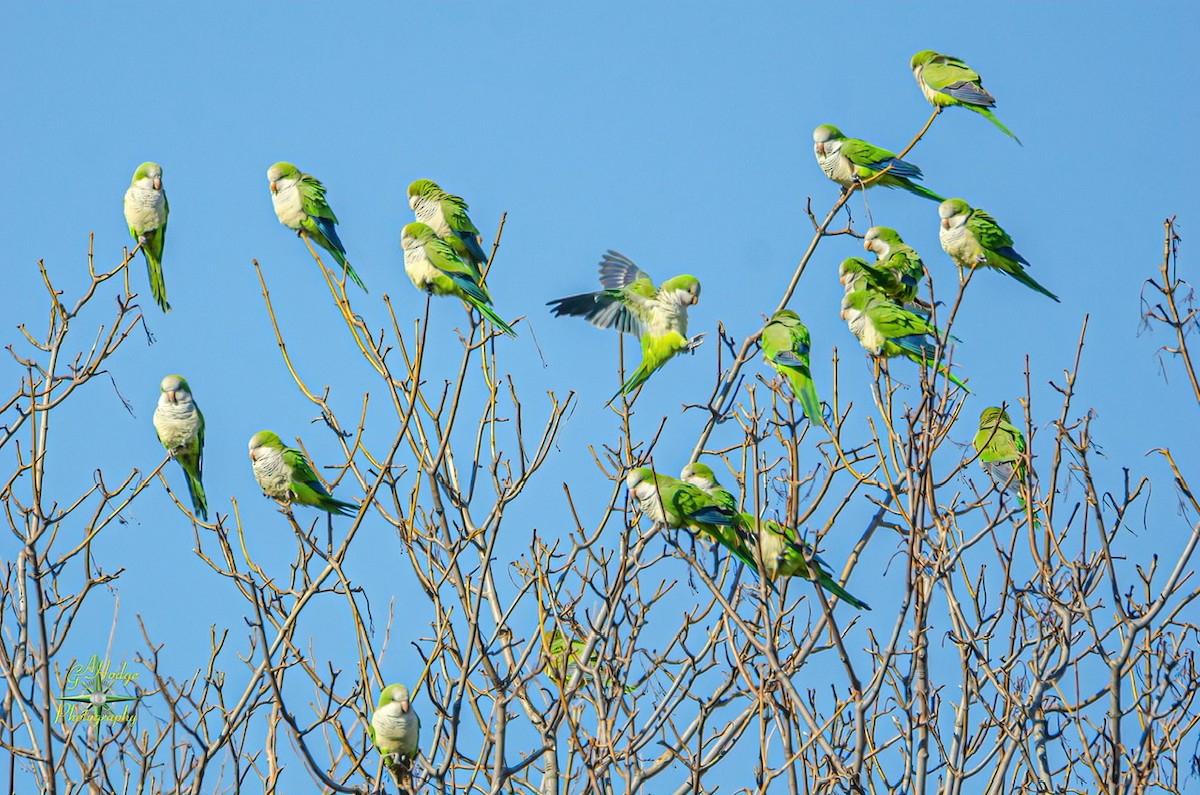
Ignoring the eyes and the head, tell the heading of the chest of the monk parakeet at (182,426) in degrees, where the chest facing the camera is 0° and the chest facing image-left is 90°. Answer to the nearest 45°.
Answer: approximately 0°

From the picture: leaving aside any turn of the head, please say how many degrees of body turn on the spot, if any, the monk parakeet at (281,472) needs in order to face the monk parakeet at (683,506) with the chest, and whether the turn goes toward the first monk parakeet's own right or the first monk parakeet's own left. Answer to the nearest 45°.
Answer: approximately 90° to the first monk parakeet's own left

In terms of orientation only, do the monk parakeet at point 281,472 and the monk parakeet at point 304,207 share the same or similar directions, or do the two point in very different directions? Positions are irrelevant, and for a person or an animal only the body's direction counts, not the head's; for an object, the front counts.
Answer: same or similar directions

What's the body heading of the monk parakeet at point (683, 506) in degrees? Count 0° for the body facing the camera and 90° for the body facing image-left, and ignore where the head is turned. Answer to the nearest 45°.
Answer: approximately 90°

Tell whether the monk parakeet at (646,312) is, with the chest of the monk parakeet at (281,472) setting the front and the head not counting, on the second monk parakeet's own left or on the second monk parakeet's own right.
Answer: on the second monk parakeet's own left

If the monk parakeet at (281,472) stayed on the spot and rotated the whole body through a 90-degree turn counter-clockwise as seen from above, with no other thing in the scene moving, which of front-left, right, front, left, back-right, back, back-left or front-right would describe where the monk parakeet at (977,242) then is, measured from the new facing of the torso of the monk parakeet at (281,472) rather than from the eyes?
front-left

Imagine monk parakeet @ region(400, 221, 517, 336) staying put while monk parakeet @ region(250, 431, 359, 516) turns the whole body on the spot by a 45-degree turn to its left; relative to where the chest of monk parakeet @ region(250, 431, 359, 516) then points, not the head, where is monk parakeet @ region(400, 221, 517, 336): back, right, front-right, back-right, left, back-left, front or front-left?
front-left

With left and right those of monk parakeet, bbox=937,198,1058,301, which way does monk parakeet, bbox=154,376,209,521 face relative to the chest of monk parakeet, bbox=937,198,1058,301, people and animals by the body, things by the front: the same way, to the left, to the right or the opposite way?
to the left

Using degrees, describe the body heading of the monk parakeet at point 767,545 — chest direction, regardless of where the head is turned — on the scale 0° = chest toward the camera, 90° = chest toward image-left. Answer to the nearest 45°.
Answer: approximately 90°

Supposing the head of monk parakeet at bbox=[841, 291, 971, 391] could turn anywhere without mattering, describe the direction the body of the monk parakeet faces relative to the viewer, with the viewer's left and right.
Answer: facing to the left of the viewer

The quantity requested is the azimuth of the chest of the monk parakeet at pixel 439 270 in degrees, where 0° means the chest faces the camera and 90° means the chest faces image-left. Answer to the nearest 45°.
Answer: approximately 90°

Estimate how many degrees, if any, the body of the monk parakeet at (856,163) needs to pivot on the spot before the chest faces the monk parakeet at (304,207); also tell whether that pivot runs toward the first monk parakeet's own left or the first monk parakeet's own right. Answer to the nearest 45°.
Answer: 0° — it already faces it
